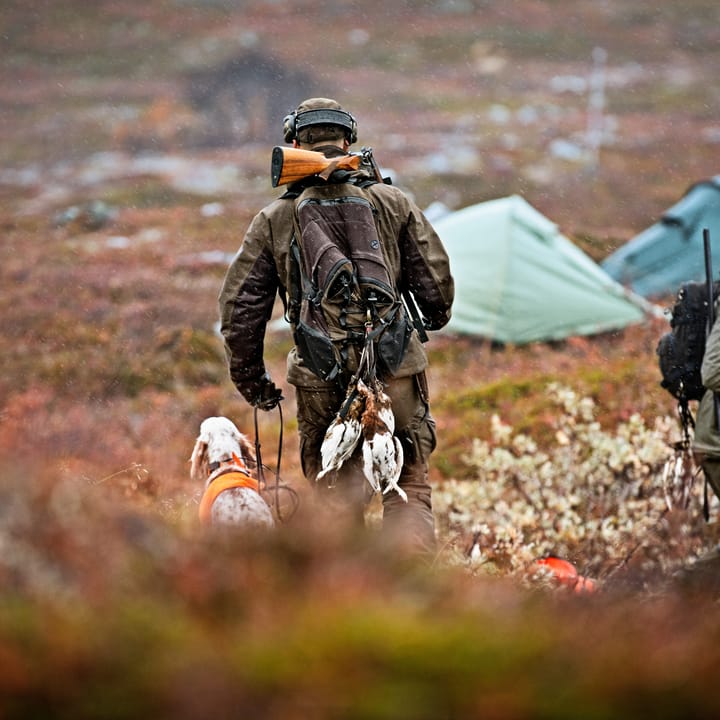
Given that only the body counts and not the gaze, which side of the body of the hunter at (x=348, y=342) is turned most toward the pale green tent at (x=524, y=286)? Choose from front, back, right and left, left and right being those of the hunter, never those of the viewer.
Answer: front

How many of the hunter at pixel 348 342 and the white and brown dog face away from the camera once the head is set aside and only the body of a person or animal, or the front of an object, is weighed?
2

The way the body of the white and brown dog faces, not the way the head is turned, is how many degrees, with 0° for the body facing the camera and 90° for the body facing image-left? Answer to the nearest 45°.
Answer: approximately 180°

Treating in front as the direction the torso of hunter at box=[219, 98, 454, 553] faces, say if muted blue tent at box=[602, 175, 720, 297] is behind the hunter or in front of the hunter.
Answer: in front

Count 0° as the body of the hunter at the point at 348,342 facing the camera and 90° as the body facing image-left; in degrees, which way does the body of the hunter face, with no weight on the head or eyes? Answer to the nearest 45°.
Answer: approximately 180°

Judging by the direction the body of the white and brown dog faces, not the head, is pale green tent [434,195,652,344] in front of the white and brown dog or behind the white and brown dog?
in front

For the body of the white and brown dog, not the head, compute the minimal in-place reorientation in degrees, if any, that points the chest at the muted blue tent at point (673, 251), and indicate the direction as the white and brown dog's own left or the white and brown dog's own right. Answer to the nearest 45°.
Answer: approximately 45° to the white and brown dog's own right
